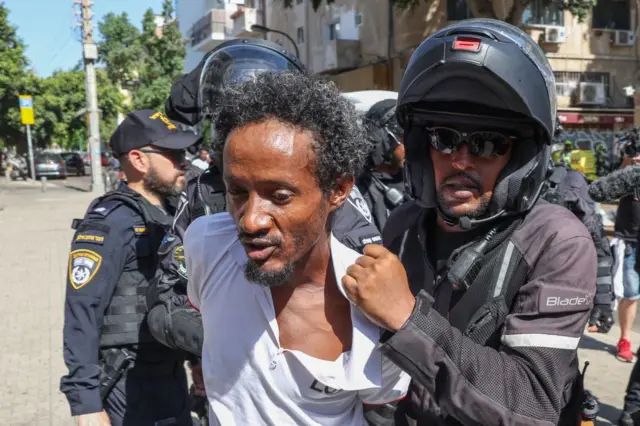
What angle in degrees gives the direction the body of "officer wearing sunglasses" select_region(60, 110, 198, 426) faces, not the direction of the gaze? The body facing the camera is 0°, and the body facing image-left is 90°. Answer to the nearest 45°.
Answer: approximately 270°

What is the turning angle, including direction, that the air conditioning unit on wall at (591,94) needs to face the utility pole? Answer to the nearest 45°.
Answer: approximately 90° to its right

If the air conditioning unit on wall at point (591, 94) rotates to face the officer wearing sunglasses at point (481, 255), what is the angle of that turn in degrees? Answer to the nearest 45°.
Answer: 0° — it already faces them

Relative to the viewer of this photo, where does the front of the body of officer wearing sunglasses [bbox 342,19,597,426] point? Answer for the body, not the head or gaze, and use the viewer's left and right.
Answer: facing the viewer and to the left of the viewer

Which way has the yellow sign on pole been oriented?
toward the camera

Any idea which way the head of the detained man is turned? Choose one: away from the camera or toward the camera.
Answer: toward the camera

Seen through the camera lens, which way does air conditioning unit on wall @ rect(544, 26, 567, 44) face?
facing the viewer

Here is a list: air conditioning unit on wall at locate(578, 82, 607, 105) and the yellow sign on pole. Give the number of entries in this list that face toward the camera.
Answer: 2

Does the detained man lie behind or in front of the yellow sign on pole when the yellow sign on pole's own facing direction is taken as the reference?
in front

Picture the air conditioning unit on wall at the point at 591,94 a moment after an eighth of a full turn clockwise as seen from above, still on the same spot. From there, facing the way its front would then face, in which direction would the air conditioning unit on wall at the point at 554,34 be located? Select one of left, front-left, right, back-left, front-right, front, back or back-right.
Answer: front

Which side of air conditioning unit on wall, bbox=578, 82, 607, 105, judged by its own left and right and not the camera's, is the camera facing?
front

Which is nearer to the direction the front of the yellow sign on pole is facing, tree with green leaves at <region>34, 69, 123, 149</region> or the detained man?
the detained man
